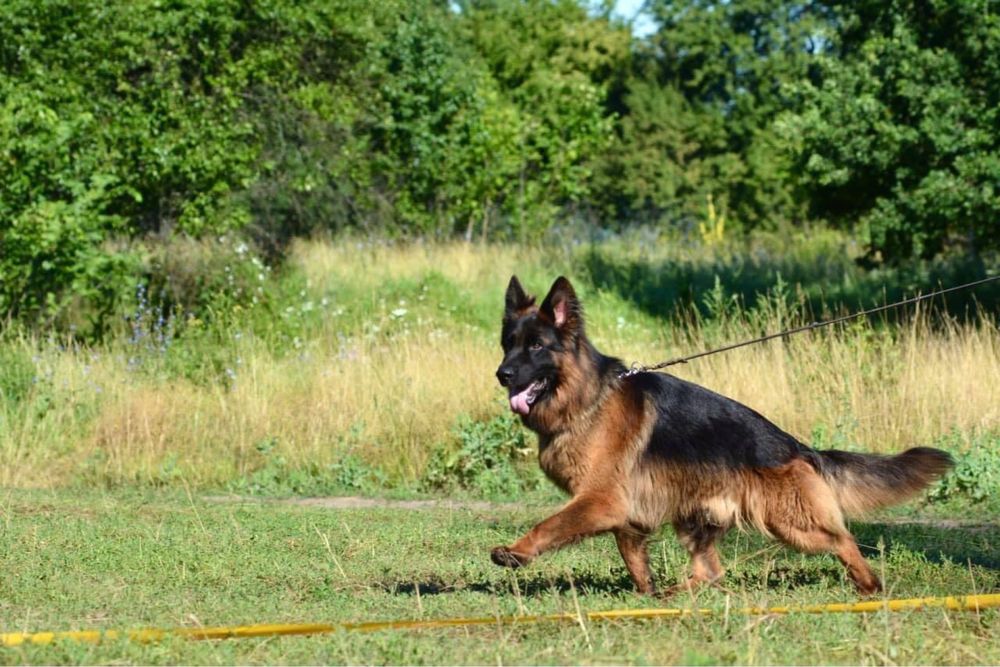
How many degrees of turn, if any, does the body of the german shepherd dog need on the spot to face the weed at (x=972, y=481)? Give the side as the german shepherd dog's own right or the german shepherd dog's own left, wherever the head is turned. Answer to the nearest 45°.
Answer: approximately 135° to the german shepherd dog's own right

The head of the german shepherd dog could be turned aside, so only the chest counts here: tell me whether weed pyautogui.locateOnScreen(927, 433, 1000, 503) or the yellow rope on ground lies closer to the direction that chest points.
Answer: the yellow rope on ground

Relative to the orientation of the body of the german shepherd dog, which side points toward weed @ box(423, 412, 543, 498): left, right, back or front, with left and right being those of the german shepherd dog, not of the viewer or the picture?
right

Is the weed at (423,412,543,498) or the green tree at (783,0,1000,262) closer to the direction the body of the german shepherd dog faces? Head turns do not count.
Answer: the weed

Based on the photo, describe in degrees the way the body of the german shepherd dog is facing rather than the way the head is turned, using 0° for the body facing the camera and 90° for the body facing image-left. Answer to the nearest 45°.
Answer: approximately 90°

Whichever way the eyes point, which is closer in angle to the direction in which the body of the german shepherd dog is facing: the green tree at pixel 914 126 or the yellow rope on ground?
the yellow rope on ground

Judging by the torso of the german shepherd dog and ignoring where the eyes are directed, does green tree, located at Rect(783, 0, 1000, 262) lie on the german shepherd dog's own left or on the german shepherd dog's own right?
on the german shepherd dog's own right
